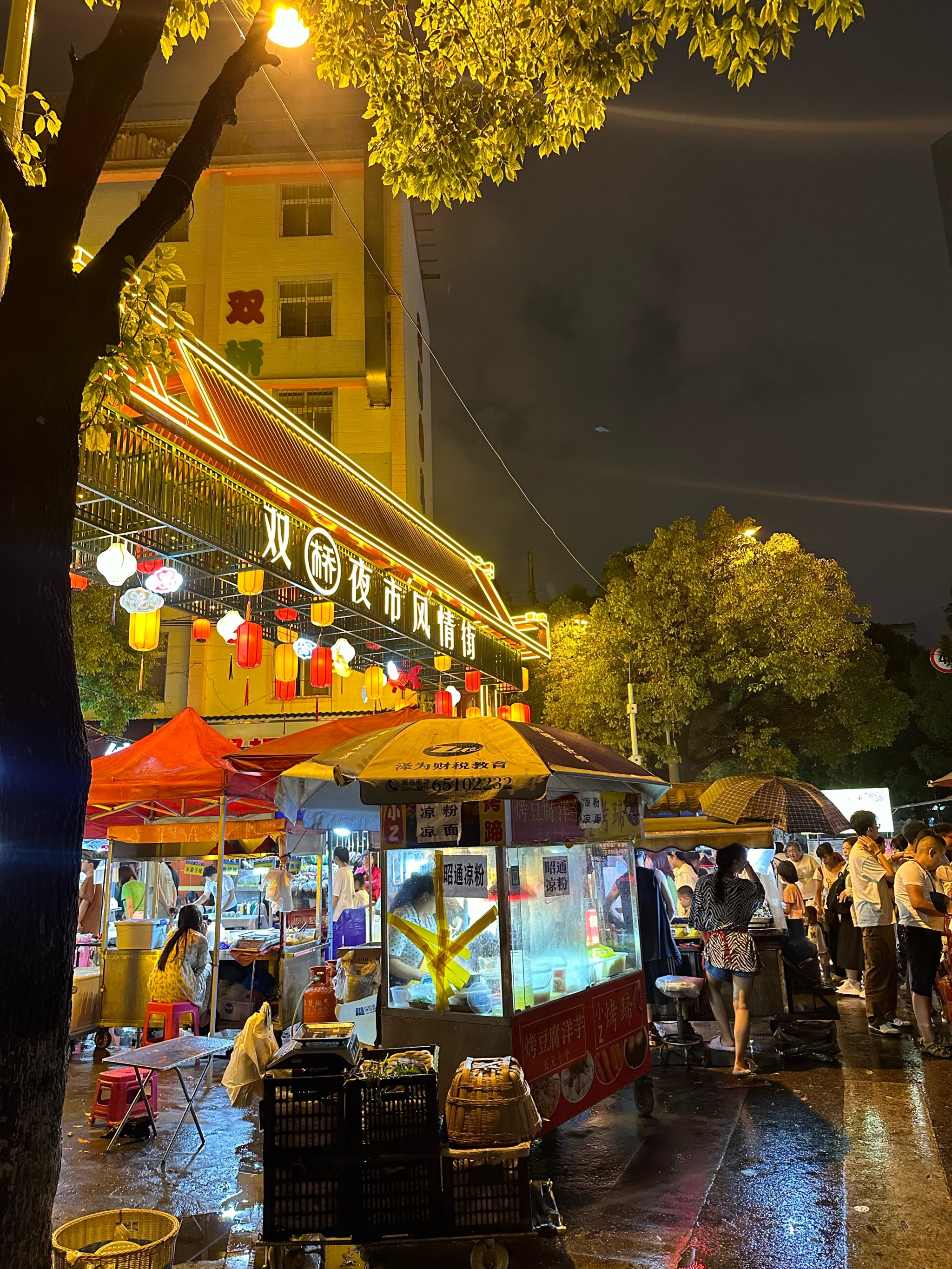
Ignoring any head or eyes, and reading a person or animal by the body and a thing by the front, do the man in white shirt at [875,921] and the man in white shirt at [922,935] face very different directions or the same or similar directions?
same or similar directions

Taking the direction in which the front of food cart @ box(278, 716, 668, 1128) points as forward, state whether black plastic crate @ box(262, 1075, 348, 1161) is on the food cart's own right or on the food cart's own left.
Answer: on the food cart's own right
